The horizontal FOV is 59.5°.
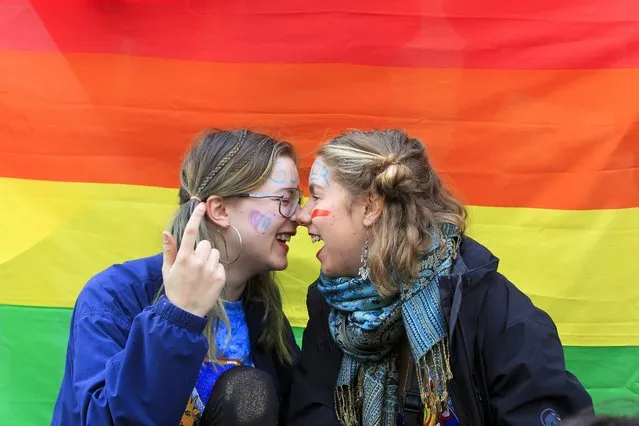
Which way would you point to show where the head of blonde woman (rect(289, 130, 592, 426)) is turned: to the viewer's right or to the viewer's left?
to the viewer's left

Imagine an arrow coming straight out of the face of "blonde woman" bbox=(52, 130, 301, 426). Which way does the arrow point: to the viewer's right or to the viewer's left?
to the viewer's right

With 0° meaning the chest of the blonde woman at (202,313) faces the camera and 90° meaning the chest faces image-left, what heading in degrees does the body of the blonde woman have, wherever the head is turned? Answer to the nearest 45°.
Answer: approximately 315°

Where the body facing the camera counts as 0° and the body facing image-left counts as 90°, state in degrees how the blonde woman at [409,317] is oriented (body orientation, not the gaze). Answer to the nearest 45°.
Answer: approximately 45°

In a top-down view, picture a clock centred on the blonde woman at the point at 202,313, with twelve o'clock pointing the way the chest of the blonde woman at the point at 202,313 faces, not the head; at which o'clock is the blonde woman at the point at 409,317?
the blonde woman at the point at 409,317 is roughly at 11 o'clock from the blonde woman at the point at 202,313.

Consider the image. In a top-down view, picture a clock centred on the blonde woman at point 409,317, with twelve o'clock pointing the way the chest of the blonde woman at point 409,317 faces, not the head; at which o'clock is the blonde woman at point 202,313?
the blonde woman at point 202,313 is roughly at 1 o'clock from the blonde woman at point 409,317.
